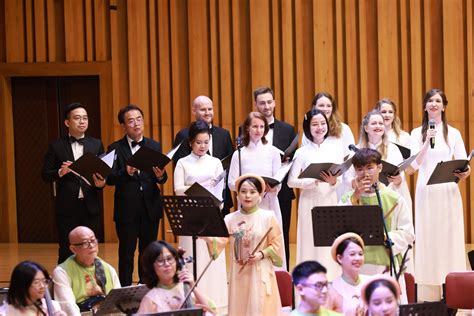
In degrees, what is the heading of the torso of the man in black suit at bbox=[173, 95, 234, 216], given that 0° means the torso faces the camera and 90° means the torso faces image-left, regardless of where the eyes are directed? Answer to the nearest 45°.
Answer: approximately 0°

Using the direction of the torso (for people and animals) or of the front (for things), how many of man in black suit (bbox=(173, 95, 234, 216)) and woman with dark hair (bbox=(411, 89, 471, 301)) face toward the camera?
2

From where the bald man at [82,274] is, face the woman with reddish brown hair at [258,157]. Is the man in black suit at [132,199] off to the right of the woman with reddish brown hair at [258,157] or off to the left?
left

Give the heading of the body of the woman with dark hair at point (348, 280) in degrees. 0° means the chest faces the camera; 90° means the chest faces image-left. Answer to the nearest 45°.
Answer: approximately 315°

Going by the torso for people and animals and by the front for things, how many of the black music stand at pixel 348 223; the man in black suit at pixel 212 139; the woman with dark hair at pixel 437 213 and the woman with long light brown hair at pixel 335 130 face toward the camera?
3

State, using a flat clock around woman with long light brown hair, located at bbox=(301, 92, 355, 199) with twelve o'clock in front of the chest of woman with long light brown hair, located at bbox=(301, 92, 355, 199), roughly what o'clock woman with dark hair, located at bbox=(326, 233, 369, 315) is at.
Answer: woman with dark hair, located at bbox=(326, 233, 369, 315) is roughly at 12 o'clock from woman with long light brown hair, located at bbox=(301, 92, 355, 199).

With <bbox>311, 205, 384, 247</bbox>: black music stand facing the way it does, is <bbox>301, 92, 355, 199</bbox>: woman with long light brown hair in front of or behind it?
in front

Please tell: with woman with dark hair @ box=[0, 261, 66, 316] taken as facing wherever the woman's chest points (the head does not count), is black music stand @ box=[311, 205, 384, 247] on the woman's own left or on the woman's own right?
on the woman's own left

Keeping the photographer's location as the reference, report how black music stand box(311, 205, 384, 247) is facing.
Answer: facing away from the viewer
